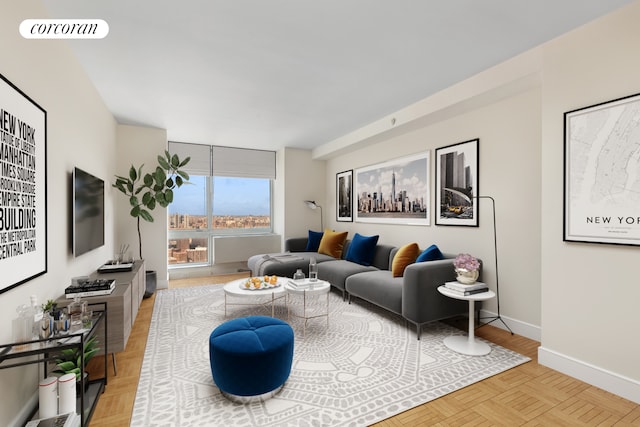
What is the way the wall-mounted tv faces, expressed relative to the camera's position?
facing to the right of the viewer

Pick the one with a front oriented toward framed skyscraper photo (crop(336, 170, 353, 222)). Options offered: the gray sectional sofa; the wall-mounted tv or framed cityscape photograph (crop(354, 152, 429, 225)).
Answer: the wall-mounted tv

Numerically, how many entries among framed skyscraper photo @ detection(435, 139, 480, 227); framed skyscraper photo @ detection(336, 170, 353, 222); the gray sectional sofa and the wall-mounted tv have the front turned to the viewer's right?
1

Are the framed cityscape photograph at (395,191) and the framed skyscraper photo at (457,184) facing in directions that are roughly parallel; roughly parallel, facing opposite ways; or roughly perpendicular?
roughly parallel

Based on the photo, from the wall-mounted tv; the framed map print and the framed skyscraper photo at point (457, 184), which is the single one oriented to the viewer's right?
the wall-mounted tv

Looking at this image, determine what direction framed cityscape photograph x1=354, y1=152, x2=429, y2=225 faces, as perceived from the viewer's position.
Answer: facing the viewer and to the left of the viewer

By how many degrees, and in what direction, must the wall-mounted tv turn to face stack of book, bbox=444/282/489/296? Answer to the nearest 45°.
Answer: approximately 45° to its right

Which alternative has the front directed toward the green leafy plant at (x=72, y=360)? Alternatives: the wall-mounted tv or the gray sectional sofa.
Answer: the gray sectional sofa

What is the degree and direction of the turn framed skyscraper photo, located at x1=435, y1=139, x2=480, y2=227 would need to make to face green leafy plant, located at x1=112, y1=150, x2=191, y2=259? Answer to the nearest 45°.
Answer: approximately 45° to its right

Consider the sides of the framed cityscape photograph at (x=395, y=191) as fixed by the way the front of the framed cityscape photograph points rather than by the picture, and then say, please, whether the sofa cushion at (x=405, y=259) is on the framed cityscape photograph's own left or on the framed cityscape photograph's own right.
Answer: on the framed cityscape photograph's own left

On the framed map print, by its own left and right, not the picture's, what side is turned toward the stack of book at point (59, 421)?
front

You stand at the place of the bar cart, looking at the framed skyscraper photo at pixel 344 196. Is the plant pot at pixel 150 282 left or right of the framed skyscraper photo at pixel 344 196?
left

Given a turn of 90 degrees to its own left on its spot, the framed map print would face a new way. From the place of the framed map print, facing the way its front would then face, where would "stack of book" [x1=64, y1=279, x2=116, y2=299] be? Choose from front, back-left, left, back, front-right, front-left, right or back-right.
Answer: right

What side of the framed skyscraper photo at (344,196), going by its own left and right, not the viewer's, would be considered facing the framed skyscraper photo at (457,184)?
left

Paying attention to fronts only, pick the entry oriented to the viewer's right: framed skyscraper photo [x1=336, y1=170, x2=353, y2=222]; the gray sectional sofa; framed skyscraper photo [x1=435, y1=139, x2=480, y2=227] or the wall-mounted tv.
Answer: the wall-mounted tv

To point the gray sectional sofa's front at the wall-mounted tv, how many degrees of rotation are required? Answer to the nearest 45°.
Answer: approximately 45° to its right

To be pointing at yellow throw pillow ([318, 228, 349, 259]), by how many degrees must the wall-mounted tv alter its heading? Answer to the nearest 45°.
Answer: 0° — it already faces it

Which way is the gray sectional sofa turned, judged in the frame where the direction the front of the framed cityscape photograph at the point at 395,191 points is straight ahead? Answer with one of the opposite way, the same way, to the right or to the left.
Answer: the same way
